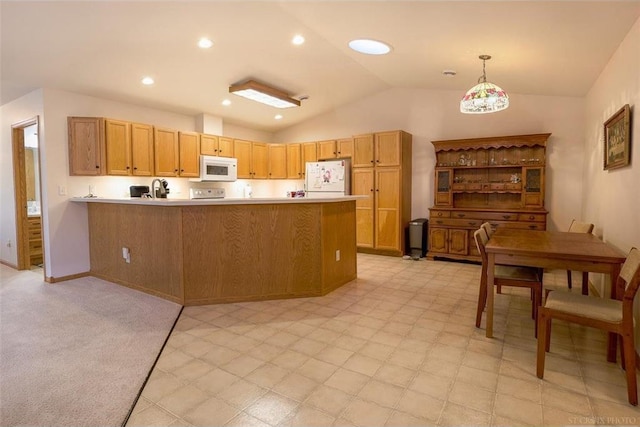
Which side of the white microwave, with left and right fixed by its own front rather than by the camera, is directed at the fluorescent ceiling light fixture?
front

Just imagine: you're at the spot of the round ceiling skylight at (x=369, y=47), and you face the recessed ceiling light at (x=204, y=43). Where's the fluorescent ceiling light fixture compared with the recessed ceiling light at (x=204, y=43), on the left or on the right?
right

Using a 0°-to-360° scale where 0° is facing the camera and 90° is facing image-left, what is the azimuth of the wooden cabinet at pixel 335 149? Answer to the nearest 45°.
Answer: approximately 0°

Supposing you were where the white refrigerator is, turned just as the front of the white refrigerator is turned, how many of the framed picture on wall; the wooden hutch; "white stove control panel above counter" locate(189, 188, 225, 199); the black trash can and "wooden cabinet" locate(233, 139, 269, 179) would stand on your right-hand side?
2

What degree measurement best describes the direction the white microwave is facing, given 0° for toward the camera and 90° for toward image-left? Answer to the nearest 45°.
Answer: approximately 315°

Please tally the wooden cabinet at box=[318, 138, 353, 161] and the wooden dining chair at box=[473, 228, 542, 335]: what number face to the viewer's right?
1

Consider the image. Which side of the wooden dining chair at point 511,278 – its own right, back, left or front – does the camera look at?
right

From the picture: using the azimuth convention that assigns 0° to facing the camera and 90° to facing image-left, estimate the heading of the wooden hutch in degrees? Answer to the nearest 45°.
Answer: approximately 0°

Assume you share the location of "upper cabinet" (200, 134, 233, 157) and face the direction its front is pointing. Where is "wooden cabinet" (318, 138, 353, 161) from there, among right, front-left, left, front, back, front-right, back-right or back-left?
front-left

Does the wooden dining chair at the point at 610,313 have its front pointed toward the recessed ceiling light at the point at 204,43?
yes

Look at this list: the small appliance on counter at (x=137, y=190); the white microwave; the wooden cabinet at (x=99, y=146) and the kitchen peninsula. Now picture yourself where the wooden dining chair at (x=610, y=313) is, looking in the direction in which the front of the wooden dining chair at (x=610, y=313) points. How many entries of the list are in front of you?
4

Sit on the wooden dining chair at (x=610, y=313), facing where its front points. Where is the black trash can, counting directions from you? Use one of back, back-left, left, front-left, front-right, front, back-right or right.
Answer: front-right

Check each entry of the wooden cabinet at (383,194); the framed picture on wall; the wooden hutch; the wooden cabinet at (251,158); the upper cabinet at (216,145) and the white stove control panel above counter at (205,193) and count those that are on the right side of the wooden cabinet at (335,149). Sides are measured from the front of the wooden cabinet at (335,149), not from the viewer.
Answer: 3

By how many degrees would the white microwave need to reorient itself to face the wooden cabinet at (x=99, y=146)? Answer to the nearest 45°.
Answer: approximately 90° to its right
